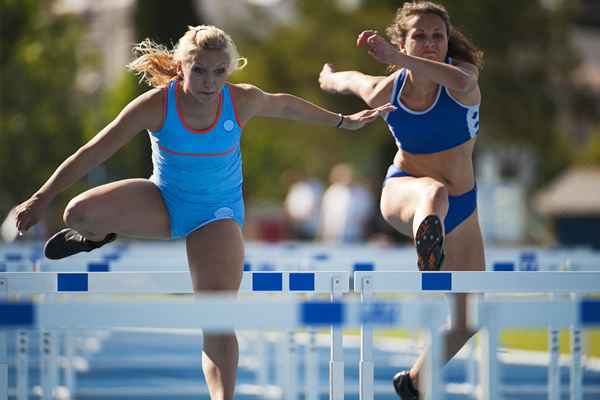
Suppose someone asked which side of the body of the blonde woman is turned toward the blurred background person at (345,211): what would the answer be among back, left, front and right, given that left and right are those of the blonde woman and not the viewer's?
back

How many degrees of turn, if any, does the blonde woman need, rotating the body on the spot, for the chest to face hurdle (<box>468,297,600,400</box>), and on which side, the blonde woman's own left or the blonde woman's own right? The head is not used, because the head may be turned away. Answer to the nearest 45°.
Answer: approximately 45° to the blonde woman's own left

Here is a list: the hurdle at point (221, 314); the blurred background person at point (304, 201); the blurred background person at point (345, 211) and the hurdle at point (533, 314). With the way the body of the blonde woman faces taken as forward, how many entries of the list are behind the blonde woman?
2

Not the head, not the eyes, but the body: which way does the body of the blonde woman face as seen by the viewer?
toward the camera

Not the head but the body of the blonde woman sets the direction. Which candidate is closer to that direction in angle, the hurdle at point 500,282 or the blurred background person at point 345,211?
the hurdle

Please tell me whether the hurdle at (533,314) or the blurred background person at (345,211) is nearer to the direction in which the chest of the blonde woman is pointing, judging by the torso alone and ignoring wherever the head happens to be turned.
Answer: the hurdle

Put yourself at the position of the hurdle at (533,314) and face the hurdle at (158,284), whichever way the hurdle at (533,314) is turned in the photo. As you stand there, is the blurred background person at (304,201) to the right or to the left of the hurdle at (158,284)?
right

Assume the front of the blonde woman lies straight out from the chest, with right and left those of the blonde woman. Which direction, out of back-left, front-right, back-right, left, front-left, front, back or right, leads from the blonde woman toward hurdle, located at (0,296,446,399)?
front

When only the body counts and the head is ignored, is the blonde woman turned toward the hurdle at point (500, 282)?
no

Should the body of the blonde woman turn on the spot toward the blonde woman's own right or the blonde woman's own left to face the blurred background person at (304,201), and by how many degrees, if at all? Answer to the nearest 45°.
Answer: approximately 180°
